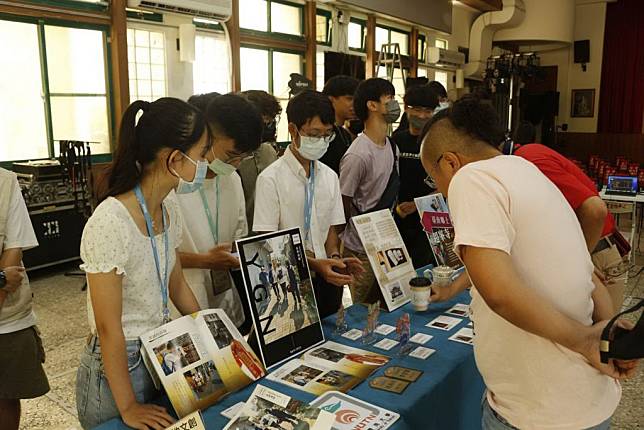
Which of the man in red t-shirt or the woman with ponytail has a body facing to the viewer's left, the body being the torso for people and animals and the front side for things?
the man in red t-shirt

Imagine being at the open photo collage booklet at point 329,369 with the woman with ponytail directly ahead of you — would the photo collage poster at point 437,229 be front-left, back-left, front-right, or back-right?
back-right

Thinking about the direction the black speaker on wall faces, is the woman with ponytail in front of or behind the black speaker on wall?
in front

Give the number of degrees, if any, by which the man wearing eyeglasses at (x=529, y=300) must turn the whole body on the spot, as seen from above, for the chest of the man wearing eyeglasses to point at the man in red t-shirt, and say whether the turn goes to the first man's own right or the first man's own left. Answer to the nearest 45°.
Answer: approximately 45° to the first man's own right

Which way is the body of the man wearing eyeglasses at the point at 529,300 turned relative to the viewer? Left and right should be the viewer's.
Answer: facing away from the viewer and to the left of the viewer

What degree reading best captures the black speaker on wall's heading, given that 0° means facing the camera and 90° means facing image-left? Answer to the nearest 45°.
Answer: approximately 45°

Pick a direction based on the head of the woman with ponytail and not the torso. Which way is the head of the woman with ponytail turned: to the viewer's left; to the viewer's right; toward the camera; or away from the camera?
to the viewer's right

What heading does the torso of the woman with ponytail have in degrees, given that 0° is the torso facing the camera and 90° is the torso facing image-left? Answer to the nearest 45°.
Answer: approximately 315°

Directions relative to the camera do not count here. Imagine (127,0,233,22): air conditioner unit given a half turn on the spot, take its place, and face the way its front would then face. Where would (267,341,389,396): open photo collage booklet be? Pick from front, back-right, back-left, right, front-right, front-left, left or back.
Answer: back-left

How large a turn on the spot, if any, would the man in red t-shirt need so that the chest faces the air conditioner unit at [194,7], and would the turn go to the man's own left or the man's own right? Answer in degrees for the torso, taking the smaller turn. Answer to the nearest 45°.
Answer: approximately 45° to the man's own right

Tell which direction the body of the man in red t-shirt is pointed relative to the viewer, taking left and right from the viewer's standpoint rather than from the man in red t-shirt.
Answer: facing to the left of the viewer

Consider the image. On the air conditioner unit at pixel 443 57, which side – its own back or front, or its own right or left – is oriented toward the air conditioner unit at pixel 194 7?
right

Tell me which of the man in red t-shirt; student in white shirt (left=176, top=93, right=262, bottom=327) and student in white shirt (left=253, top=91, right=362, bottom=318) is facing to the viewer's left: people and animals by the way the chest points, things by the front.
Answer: the man in red t-shirt

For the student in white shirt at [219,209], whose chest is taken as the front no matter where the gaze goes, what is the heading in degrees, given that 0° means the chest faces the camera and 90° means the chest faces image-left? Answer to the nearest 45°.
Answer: approximately 315°

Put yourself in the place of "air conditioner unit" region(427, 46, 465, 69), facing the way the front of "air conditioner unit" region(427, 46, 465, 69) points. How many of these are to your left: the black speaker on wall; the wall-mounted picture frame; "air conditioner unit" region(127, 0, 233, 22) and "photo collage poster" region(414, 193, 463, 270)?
2
